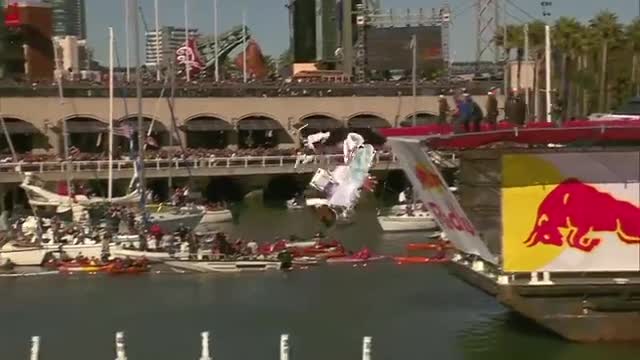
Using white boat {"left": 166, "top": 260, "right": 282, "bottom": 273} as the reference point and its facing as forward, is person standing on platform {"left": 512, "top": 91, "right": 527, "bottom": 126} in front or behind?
behind

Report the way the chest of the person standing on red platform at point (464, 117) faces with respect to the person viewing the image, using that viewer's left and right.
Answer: facing to the left of the viewer

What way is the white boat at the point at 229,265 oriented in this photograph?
to the viewer's left

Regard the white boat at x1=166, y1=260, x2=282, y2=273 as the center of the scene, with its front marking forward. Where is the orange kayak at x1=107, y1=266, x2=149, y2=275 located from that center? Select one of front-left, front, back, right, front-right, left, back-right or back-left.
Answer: front

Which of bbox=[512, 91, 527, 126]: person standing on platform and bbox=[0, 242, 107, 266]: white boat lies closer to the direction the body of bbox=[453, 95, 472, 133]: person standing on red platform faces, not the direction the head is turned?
the white boat

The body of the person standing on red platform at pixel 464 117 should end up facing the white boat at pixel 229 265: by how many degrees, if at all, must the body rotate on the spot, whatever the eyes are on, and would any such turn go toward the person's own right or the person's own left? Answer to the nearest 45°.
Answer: approximately 45° to the person's own right
